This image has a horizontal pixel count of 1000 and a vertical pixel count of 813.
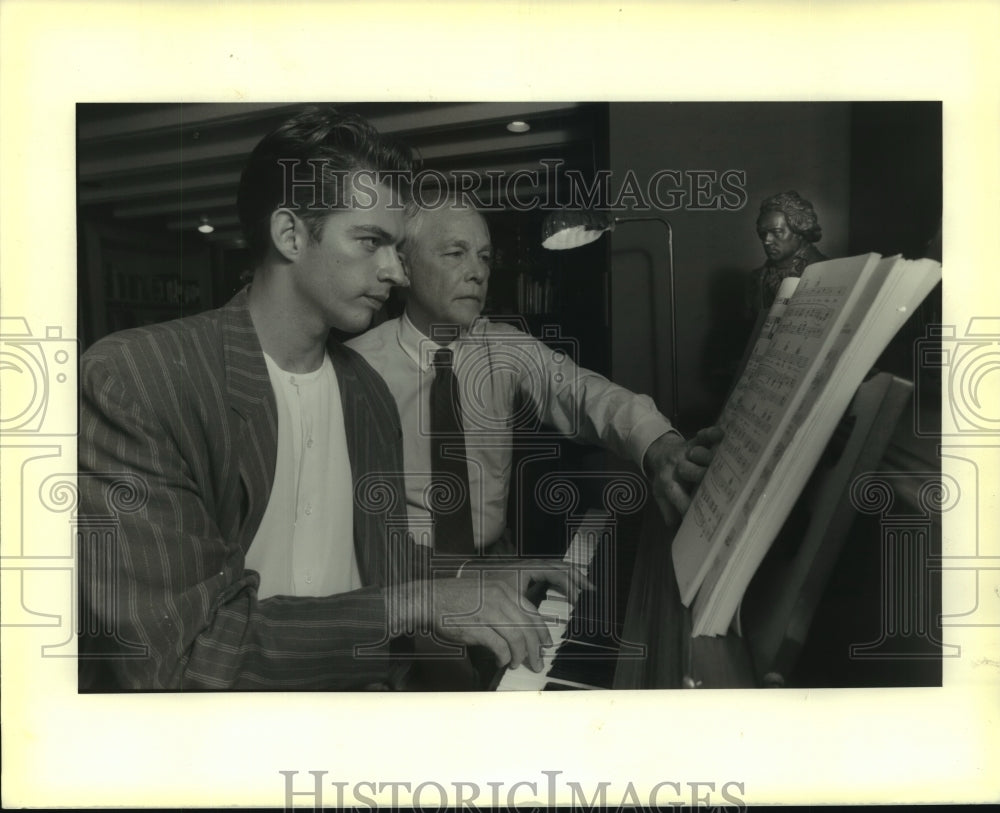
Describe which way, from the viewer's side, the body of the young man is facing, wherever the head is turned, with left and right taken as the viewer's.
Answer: facing the viewer and to the right of the viewer

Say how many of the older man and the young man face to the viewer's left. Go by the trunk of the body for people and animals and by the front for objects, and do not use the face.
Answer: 0

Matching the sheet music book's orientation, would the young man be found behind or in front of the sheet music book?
in front

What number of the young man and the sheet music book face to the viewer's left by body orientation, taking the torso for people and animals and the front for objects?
1

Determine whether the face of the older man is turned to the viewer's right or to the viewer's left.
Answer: to the viewer's right

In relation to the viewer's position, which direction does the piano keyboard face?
facing to the left of the viewer

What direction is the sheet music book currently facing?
to the viewer's left
